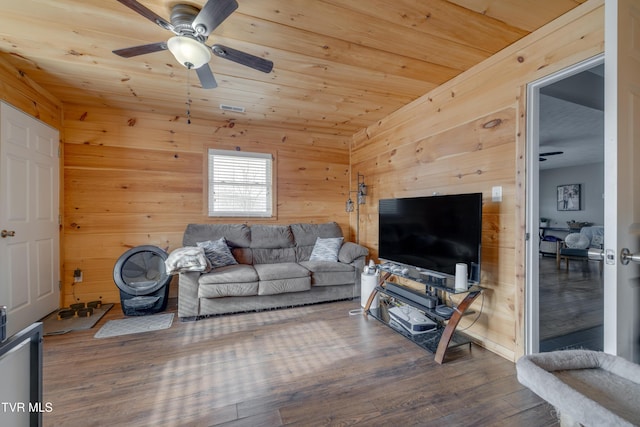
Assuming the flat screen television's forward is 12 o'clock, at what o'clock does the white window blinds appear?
The white window blinds is roughly at 2 o'clock from the flat screen television.

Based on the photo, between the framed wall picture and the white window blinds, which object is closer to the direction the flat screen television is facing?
the white window blinds

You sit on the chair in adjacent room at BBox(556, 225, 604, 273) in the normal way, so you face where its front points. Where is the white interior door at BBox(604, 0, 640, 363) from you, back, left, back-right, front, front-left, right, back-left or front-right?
front-left

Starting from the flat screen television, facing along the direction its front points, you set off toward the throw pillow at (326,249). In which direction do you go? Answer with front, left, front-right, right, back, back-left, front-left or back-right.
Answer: right

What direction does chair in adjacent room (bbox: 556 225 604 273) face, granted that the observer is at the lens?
facing the viewer and to the left of the viewer

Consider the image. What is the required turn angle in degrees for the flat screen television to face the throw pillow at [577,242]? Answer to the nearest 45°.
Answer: approximately 180°

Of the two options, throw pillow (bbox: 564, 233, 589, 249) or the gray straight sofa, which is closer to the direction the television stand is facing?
the gray straight sofa
